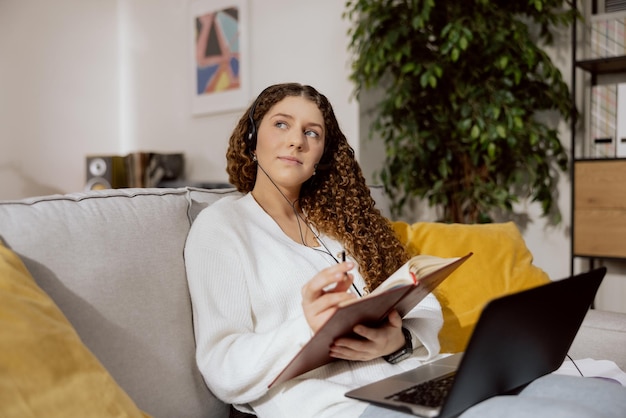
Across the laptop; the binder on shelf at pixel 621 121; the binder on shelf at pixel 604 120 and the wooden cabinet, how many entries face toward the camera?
3

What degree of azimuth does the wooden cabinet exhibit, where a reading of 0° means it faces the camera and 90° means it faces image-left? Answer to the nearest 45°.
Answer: approximately 0°

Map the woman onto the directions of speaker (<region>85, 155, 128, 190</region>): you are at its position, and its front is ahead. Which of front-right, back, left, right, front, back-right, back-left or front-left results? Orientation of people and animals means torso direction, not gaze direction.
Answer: front-left

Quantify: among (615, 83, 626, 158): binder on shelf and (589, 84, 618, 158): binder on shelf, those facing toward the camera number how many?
2

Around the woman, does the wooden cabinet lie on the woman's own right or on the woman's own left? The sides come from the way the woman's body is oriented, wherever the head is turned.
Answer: on the woman's own left

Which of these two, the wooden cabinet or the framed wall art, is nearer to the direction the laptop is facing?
the framed wall art
